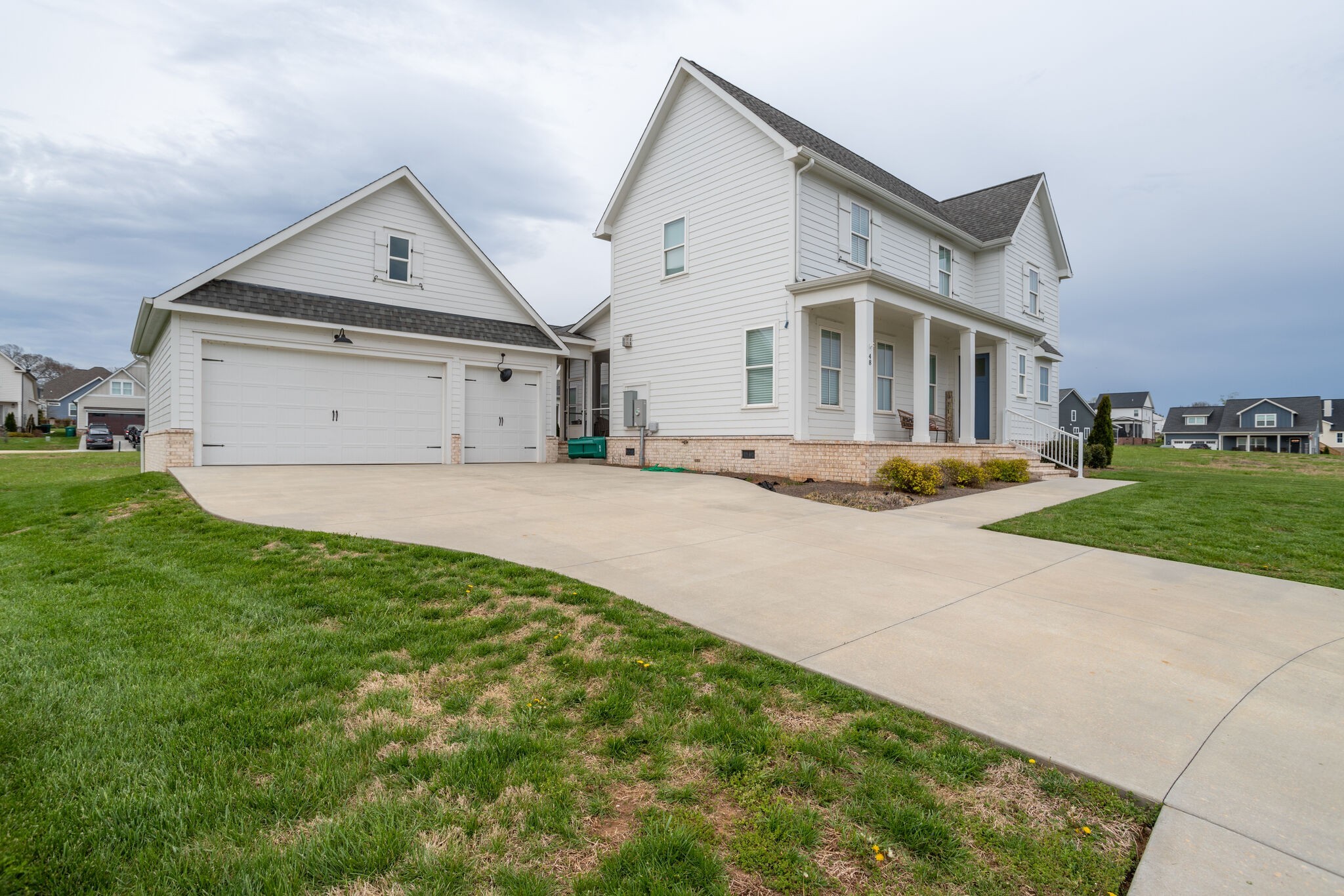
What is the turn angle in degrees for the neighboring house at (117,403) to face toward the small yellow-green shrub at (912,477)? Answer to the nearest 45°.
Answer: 0° — it already faces it

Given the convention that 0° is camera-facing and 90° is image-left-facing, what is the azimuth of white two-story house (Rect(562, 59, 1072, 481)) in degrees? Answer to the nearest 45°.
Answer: approximately 315°

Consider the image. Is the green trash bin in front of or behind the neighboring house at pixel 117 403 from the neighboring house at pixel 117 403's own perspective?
in front

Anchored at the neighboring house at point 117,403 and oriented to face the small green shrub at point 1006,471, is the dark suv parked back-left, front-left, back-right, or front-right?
front-right

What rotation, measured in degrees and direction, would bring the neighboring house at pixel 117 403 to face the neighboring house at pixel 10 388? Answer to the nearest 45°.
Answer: approximately 135° to its right

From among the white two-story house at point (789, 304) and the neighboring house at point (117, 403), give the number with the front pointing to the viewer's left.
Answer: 0

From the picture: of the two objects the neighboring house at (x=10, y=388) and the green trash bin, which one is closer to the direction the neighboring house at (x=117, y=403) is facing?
the green trash bin

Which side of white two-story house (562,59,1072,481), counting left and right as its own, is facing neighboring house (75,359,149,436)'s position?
back

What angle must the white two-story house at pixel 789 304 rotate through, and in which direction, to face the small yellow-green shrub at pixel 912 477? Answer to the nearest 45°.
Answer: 0° — it already faces it

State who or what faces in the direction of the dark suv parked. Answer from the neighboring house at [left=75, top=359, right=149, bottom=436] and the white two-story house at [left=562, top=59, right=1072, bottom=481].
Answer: the neighboring house

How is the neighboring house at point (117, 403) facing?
toward the camera

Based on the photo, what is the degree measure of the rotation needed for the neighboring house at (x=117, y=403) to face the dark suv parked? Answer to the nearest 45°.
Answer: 0° — it already faces it

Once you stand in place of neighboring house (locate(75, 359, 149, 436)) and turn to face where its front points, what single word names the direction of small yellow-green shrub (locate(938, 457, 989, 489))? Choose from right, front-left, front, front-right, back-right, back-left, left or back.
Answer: front
